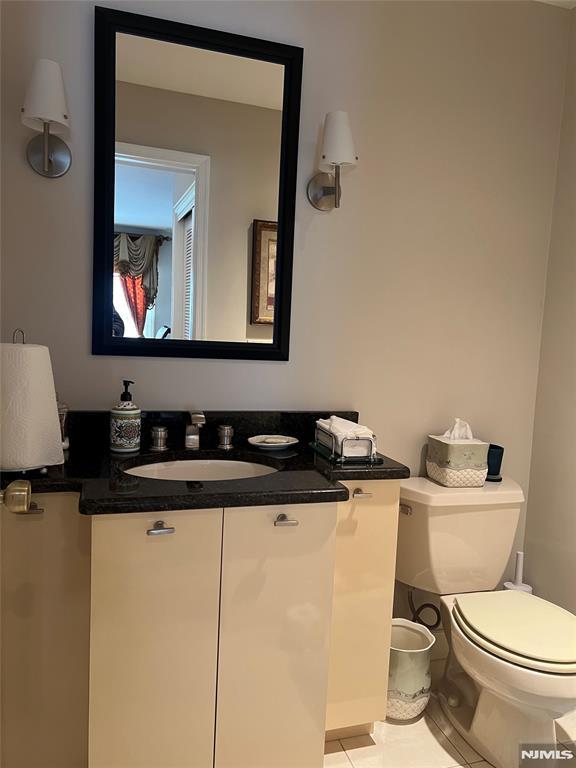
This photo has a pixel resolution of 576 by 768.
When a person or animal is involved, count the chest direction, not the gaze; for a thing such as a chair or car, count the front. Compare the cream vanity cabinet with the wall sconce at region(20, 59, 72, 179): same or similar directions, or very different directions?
same or similar directions

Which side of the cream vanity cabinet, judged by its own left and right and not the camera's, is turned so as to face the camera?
front

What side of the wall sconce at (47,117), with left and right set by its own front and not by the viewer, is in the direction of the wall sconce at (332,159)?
left

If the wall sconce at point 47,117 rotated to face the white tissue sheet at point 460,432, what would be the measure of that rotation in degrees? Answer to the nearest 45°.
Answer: approximately 90° to its left

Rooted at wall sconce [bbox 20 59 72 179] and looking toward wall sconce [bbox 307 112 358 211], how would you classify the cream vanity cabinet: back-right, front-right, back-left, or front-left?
front-right

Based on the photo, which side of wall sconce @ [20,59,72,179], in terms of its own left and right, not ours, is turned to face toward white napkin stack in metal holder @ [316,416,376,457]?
left

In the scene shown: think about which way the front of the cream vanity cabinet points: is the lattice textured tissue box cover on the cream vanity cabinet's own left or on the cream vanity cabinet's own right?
on the cream vanity cabinet's own left

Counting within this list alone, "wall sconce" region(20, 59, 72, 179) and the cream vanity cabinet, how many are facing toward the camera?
2
